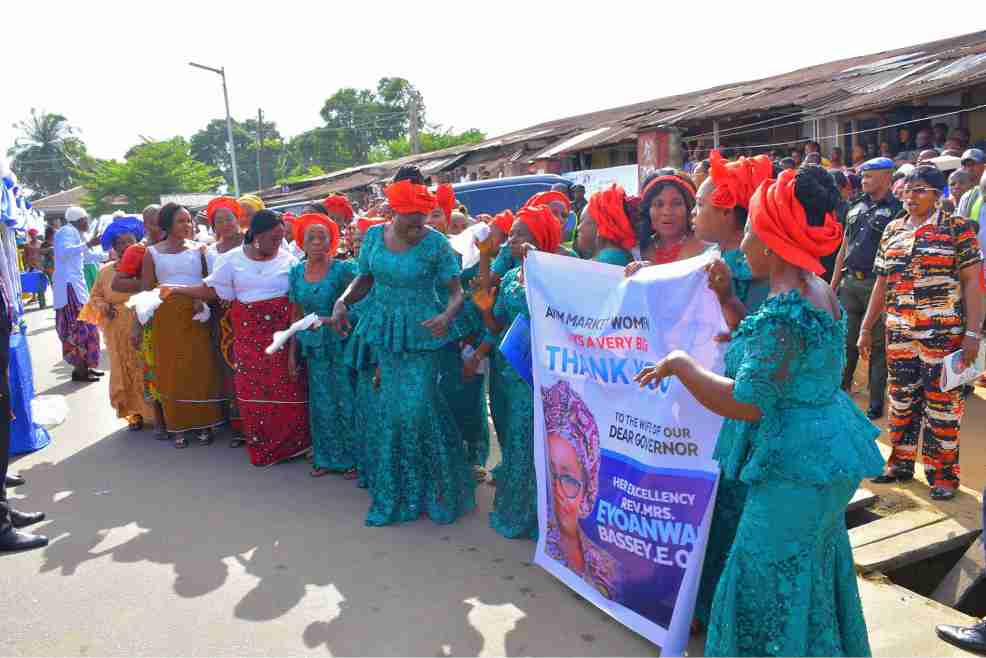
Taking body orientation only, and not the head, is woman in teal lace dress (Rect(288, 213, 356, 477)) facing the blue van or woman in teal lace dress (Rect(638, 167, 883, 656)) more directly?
the woman in teal lace dress

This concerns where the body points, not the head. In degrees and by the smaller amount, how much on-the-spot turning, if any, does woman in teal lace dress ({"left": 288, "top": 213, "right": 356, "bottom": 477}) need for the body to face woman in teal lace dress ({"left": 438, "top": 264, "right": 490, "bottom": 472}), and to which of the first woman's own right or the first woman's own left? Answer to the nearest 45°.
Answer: approximately 45° to the first woman's own left

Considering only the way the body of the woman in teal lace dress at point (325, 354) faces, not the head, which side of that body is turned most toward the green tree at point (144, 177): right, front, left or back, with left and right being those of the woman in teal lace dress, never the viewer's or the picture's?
back

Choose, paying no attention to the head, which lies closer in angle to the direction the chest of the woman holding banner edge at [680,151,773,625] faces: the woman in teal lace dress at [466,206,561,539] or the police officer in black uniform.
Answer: the woman in teal lace dress

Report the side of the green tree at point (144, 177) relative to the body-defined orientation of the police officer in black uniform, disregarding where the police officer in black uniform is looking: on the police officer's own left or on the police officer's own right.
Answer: on the police officer's own right

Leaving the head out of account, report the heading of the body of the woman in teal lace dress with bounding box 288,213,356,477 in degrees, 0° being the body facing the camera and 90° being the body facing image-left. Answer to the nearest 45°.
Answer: approximately 0°

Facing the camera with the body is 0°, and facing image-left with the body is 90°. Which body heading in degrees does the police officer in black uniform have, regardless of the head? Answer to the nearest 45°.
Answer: approximately 45°

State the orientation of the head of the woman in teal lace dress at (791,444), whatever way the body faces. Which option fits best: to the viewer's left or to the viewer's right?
to the viewer's left

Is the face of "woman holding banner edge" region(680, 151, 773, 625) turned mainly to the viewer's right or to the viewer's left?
to the viewer's left
